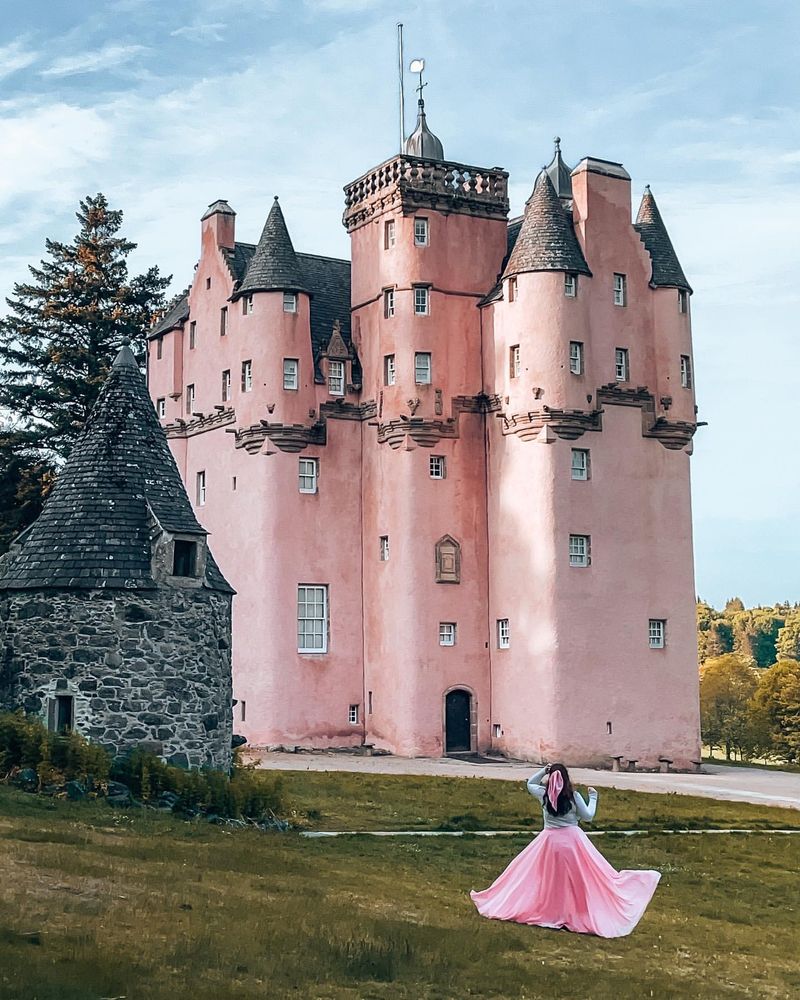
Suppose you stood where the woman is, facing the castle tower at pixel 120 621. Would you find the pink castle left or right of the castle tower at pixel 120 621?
right

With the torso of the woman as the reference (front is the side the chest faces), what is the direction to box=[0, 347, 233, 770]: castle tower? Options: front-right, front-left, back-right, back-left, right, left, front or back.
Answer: front-left

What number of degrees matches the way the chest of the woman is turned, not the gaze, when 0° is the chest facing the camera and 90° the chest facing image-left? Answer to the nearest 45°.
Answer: approximately 180°

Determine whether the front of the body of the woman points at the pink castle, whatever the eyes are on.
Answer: yes

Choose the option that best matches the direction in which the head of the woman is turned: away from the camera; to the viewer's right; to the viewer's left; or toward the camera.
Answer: away from the camera

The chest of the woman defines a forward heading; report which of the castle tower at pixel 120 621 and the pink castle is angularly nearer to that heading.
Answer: the pink castle
